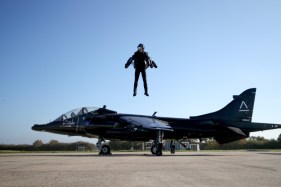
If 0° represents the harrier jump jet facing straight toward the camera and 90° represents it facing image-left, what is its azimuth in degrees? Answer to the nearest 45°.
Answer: approximately 90°

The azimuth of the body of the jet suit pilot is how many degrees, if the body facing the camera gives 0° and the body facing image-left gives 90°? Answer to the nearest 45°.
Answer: approximately 0°
